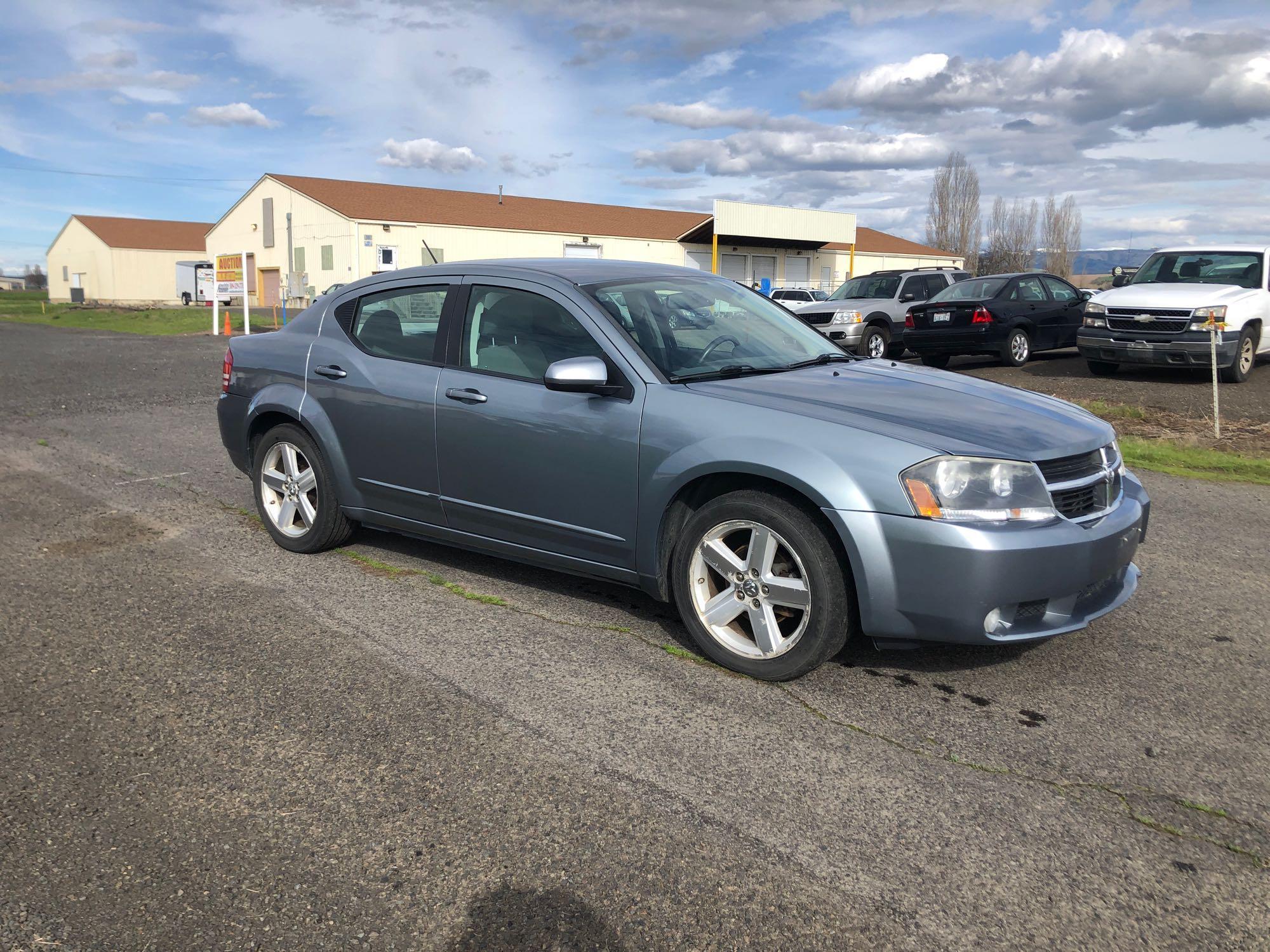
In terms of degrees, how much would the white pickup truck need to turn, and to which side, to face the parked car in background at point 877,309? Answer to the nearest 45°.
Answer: approximately 90° to its right

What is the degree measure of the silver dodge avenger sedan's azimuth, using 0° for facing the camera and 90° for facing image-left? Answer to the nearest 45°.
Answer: approximately 315°

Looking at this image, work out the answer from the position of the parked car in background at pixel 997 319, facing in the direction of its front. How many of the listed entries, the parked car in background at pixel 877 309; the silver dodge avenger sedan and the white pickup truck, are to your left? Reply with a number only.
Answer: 1

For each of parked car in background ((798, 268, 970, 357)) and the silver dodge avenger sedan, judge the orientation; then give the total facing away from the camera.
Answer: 0

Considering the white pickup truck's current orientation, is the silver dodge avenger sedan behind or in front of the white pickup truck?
in front

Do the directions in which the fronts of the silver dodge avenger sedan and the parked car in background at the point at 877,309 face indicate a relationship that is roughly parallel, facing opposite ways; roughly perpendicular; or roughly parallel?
roughly perpendicular

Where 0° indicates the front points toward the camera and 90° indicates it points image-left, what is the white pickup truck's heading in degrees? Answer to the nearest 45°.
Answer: approximately 45°

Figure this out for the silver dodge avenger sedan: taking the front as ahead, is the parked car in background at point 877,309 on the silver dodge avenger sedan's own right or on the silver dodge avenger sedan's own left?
on the silver dodge avenger sedan's own left

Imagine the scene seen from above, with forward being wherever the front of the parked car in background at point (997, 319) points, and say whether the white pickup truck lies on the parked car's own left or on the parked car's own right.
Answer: on the parked car's own right

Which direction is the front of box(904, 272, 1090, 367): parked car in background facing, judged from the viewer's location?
facing away from the viewer and to the right of the viewer

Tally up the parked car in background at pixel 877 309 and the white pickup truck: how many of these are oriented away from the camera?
0

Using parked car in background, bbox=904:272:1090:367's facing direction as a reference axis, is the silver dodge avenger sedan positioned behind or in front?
behind
